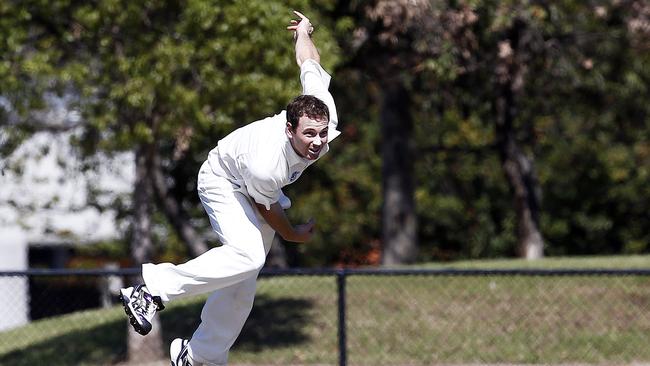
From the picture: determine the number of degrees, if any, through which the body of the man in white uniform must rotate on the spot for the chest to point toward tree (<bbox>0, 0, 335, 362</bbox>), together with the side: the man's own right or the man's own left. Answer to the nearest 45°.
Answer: approximately 135° to the man's own left

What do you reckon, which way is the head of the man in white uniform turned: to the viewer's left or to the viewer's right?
to the viewer's right

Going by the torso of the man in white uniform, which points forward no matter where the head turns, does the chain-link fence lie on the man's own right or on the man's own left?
on the man's own left

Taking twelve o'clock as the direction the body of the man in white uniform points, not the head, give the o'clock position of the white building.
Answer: The white building is roughly at 7 o'clock from the man in white uniform.

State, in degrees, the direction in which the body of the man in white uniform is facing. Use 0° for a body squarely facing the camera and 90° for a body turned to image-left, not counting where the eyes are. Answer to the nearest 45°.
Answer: approximately 315°
